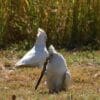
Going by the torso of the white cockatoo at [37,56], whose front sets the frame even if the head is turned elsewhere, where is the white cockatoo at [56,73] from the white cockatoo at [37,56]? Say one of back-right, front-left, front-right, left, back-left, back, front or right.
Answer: right

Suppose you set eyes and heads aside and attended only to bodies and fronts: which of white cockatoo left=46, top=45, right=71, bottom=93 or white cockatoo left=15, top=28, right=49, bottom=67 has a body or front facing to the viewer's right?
white cockatoo left=15, top=28, right=49, bottom=67

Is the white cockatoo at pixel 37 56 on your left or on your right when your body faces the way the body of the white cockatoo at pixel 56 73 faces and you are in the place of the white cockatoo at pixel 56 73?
on your right

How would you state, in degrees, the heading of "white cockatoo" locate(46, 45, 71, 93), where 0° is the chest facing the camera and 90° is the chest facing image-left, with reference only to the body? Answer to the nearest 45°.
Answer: approximately 45°

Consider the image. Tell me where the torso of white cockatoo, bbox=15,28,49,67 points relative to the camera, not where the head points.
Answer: to the viewer's right

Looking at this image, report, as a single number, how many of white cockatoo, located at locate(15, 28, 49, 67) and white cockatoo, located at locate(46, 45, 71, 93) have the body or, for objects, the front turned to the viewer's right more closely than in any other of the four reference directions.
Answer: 1
